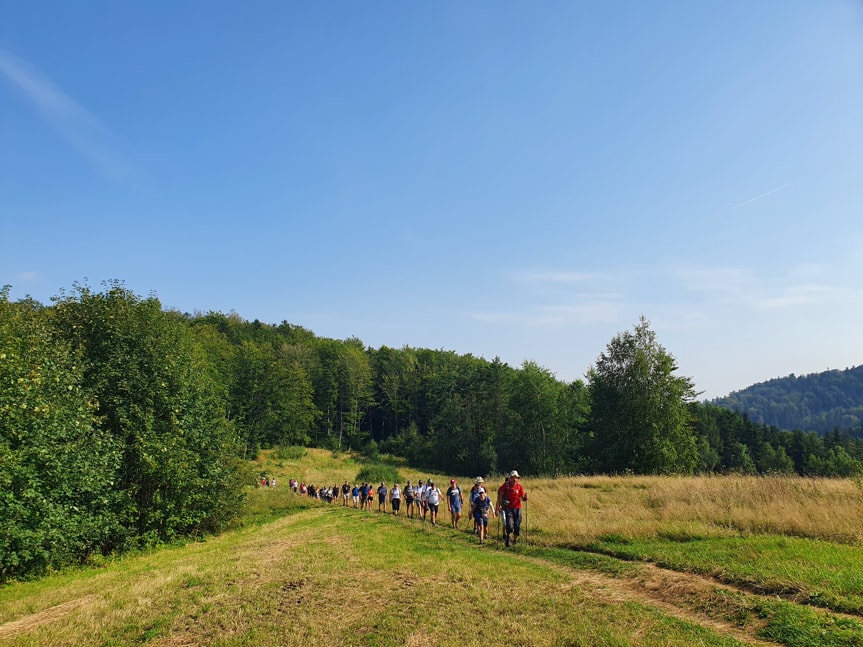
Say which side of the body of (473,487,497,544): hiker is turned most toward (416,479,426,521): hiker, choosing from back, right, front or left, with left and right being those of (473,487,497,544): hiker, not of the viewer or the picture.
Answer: back

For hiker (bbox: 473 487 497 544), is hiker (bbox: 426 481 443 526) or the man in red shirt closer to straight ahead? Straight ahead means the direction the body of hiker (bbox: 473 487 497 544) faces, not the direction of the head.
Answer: the man in red shirt

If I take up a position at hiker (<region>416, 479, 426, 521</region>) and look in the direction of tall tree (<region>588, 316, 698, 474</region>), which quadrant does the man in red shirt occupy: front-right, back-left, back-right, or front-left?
back-right

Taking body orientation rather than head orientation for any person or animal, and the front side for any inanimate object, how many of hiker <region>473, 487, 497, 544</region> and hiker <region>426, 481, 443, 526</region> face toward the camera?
2

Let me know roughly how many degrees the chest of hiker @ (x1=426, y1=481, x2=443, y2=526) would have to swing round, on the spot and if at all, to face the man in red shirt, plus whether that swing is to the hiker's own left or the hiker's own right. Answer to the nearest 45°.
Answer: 0° — they already face them

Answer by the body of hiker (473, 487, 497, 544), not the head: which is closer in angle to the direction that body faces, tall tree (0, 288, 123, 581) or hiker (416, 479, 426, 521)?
the tall tree

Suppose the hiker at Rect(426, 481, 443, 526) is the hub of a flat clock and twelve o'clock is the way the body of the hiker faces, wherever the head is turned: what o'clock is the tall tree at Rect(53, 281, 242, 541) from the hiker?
The tall tree is roughly at 3 o'clock from the hiker.

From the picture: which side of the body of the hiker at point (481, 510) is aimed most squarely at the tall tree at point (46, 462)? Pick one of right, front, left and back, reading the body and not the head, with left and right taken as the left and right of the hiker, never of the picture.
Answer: right

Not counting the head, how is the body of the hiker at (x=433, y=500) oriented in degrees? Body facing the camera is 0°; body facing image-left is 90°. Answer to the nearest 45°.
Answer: approximately 0°
